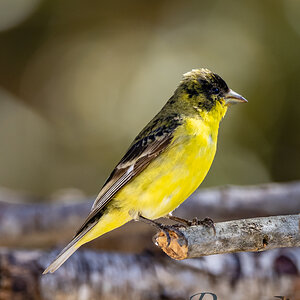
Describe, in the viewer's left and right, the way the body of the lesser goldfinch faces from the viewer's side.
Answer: facing to the right of the viewer
